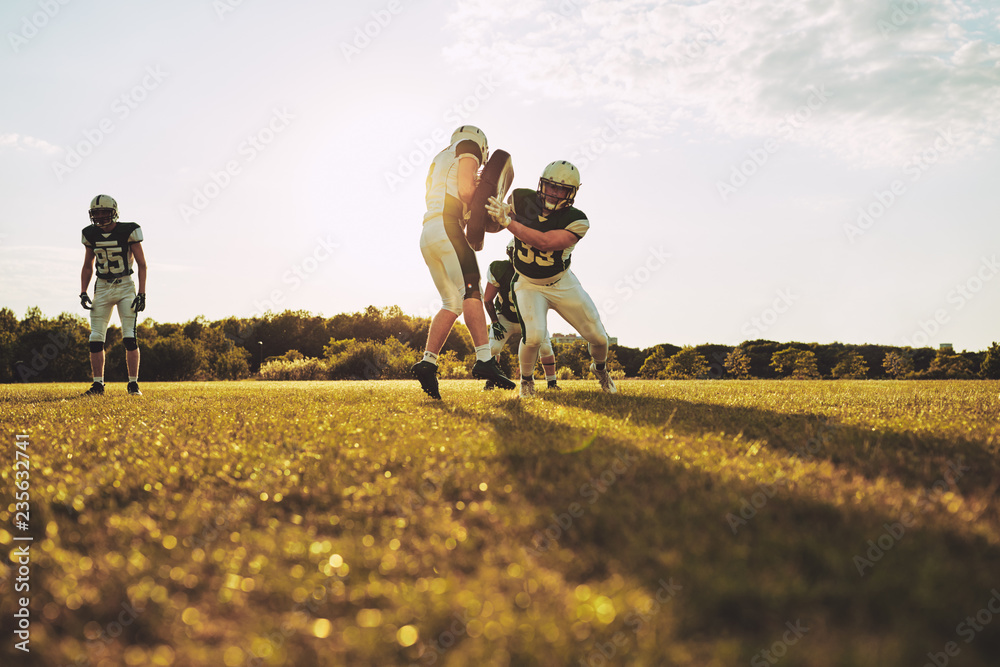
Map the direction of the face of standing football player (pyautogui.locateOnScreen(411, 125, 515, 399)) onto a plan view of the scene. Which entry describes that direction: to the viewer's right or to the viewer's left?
to the viewer's right

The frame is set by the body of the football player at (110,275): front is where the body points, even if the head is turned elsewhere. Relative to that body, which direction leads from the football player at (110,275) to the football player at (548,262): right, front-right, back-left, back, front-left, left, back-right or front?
front-left

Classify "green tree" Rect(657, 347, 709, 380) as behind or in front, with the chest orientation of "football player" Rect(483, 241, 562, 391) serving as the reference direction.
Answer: behind

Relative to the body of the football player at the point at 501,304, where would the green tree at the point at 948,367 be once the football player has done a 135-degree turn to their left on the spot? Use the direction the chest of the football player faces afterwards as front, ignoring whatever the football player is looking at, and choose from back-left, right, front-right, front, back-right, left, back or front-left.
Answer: front

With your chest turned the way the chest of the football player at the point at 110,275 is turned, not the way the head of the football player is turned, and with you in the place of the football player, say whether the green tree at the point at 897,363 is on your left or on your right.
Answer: on your left

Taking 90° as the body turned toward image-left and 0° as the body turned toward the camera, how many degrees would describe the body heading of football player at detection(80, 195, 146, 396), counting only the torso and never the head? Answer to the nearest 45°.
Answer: approximately 0°

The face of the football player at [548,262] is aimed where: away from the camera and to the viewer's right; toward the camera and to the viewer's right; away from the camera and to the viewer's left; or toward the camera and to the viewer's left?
toward the camera and to the viewer's left

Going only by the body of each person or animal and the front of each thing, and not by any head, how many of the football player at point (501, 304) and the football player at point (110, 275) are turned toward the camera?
2

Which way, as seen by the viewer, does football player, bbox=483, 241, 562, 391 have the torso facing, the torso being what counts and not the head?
toward the camera
